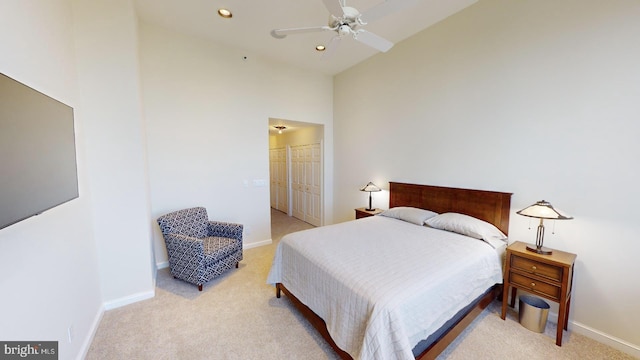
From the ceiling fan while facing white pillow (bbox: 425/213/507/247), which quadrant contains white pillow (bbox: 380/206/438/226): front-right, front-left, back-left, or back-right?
front-left

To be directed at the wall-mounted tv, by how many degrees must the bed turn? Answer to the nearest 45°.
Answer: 0° — it already faces it

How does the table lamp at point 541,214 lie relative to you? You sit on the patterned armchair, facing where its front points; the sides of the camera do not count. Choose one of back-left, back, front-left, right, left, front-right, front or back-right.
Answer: front

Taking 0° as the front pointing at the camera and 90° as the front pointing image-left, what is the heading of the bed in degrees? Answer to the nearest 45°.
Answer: approximately 45°

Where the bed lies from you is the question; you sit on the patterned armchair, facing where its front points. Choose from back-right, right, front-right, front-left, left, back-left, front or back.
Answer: front

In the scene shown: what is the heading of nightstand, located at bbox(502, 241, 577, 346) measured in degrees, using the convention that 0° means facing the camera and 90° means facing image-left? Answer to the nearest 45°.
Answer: approximately 45°

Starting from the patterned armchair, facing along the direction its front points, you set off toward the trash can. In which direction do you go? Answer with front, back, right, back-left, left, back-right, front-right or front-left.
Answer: front

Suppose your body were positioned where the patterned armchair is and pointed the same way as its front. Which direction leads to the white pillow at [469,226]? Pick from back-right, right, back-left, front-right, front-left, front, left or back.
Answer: front

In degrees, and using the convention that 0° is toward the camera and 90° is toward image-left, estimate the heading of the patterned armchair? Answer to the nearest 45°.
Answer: approximately 315°

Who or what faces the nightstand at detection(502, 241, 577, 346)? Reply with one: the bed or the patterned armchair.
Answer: the patterned armchair

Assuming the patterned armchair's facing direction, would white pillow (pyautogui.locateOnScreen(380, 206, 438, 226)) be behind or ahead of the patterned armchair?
ahead

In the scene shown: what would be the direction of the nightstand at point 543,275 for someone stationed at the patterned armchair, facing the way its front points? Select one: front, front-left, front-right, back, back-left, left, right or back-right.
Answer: front

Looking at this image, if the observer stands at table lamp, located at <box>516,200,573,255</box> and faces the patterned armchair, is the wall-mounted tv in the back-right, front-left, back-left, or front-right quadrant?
front-left

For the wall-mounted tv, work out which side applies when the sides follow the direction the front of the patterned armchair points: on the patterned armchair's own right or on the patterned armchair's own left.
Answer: on the patterned armchair's own right

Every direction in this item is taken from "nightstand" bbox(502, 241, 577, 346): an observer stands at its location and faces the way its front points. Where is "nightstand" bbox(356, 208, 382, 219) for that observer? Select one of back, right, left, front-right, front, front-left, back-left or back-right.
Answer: front-right

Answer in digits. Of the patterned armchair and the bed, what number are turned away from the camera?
0

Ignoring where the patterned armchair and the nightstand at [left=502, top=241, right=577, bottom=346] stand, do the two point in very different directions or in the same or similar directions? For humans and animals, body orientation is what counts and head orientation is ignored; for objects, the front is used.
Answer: very different directions
